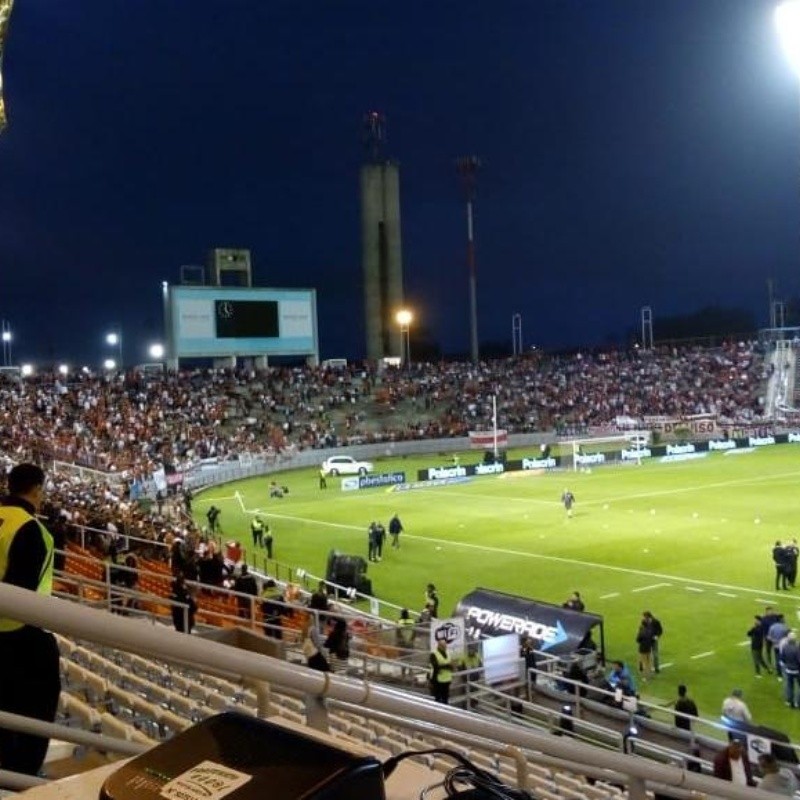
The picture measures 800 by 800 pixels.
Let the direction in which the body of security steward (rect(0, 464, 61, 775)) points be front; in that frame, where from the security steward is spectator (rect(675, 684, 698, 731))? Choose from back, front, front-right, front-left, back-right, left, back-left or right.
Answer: front

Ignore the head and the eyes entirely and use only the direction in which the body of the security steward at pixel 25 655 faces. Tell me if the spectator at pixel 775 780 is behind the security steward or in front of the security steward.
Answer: in front

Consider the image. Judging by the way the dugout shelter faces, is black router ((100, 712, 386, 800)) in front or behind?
behind

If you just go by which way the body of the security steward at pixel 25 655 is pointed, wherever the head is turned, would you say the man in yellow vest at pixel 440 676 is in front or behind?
in front

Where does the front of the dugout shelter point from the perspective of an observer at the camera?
facing away from the viewer and to the right of the viewer

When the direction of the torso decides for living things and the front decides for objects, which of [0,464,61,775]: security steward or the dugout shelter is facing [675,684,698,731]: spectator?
the security steward

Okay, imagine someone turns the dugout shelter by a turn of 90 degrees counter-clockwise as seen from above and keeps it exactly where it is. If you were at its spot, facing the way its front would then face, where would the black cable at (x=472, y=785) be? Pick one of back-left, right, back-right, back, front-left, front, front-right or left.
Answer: back-left

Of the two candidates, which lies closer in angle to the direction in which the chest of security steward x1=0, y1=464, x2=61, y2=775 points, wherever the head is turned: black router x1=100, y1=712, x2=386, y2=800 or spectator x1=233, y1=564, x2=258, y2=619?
the spectator

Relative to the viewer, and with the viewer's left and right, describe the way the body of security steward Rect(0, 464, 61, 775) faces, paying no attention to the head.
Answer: facing away from the viewer and to the right of the viewer

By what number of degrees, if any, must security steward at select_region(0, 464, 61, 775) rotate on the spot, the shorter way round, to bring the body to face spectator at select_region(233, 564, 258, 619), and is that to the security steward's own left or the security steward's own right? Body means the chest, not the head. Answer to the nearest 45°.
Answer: approximately 45° to the security steward's own left

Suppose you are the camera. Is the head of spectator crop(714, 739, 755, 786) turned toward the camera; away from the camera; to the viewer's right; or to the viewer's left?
away from the camera

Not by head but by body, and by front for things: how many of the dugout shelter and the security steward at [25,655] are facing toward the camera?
0

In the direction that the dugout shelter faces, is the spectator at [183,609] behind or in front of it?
behind
